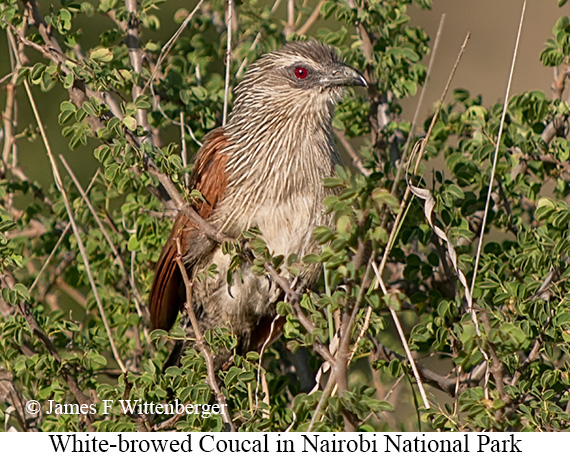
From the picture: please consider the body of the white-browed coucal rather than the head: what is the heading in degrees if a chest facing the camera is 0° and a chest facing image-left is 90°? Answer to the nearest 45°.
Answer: approximately 315°
